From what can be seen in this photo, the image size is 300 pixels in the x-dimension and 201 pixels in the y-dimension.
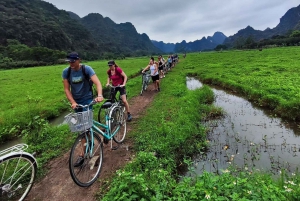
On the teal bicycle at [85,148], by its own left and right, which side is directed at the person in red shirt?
back

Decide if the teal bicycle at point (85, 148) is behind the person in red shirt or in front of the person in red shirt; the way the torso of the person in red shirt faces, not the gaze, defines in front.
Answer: in front

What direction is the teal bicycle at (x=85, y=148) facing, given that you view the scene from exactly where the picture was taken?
facing the viewer and to the left of the viewer

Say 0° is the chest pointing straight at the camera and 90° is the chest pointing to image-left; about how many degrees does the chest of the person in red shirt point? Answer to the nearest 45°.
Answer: approximately 45°

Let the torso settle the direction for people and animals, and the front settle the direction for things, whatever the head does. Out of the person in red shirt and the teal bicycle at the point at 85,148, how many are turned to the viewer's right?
0

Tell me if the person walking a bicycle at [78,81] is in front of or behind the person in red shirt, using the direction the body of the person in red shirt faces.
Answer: in front
